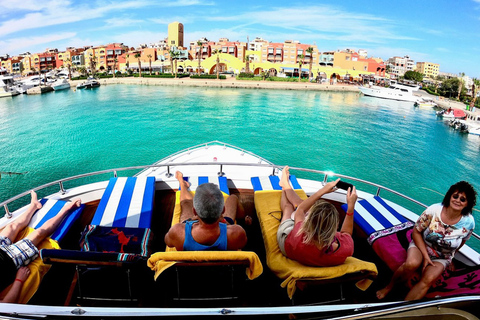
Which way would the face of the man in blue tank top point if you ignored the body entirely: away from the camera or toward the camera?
away from the camera

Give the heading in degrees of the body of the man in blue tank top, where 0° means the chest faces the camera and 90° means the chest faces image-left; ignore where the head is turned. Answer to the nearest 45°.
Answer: approximately 180°

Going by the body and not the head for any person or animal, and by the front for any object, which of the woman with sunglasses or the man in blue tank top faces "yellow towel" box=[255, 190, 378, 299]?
the woman with sunglasses

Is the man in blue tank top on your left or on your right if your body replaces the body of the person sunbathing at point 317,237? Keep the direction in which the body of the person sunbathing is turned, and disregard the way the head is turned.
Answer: on your left

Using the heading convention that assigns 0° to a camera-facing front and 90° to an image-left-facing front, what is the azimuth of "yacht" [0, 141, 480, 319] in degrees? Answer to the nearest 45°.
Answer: approximately 180°

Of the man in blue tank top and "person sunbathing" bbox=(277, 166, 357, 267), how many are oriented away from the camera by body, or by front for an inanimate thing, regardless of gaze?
2

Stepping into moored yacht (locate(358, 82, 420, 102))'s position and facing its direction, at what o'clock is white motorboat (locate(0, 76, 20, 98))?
The white motorboat is roughly at 11 o'clock from the moored yacht.

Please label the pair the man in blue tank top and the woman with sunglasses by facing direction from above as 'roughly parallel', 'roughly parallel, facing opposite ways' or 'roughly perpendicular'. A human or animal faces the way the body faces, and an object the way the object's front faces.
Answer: roughly perpendicular

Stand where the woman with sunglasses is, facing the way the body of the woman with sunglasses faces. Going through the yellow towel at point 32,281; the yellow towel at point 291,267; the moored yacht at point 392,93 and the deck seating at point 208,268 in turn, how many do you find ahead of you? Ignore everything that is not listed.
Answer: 3

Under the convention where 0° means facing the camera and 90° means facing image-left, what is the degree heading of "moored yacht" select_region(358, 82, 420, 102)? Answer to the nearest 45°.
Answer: approximately 90°

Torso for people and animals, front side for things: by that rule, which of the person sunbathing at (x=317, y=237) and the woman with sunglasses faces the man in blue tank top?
the woman with sunglasses

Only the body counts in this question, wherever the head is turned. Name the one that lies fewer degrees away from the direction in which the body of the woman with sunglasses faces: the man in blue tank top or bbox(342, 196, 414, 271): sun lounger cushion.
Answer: the man in blue tank top

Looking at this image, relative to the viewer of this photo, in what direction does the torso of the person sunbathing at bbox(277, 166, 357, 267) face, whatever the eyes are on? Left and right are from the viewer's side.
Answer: facing away from the viewer
